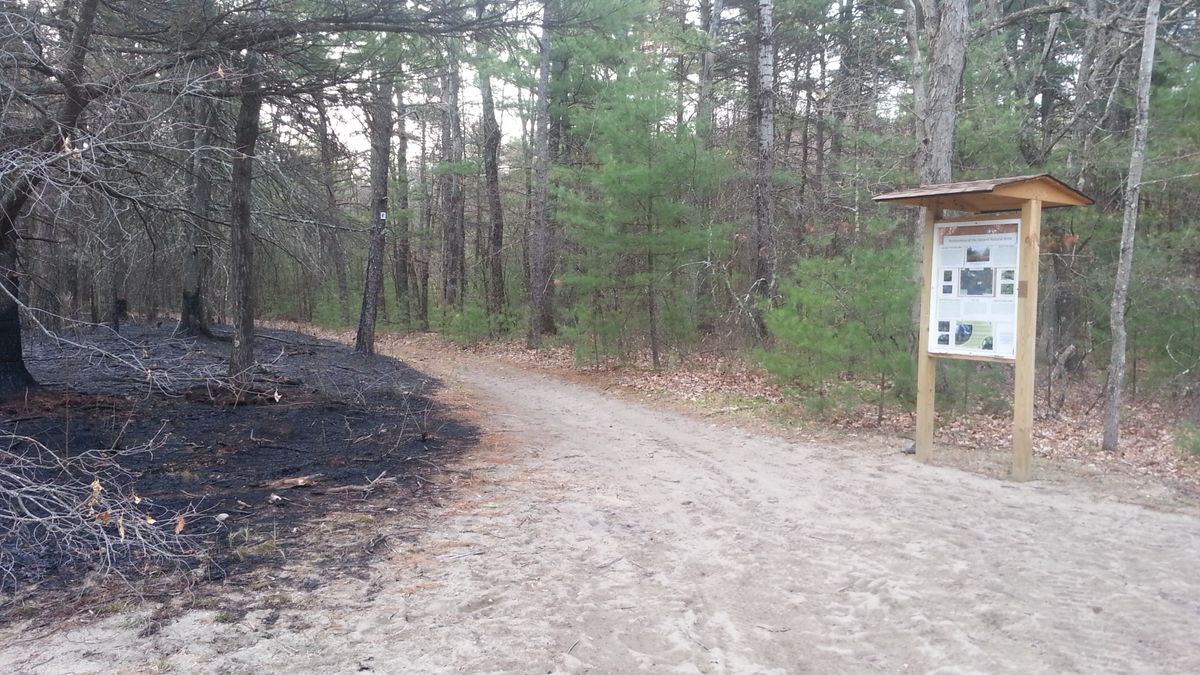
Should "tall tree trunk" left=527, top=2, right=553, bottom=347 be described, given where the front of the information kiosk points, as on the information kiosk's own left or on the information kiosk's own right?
on the information kiosk's own right

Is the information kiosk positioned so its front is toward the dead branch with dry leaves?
yes

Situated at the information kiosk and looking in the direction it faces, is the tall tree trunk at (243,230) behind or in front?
in front

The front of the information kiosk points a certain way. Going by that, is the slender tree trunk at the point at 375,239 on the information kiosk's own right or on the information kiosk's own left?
on the information kiosk's own right

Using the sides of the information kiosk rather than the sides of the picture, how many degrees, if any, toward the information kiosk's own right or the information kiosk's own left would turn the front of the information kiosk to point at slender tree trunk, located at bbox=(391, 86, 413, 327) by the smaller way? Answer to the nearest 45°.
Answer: approximately 90° to the information kiosk's own right

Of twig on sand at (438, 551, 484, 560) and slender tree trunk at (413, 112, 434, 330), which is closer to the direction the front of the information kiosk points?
the twig on sand

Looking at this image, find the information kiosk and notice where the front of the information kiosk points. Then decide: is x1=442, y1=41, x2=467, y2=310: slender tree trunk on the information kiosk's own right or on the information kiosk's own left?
on the information kiosk's own right

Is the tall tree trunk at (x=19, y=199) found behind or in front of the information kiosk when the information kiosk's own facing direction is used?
in front

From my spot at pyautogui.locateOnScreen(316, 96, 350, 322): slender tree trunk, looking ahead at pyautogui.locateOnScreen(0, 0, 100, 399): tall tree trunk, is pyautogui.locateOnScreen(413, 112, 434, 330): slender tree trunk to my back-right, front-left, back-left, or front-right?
front-left

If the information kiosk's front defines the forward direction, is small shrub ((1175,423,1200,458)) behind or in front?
behind

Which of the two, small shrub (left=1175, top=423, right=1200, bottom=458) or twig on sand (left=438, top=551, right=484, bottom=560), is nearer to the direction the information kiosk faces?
the twig on sand

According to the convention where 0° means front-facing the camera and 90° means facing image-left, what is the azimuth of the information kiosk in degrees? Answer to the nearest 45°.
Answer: approximately 45°

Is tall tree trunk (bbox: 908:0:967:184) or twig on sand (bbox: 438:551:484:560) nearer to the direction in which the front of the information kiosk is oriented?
the twig on sand

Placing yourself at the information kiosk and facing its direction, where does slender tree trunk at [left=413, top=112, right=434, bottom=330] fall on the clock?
The slender tree trunk is roughly at 3 o'clock from the information kiosk.
